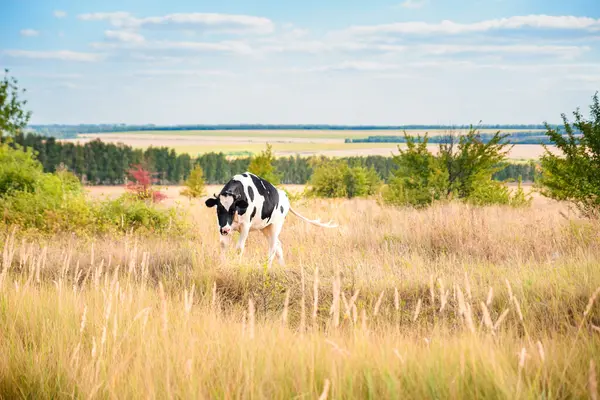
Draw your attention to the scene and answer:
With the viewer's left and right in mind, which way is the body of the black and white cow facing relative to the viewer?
facing the viewer and to the left of the viewer

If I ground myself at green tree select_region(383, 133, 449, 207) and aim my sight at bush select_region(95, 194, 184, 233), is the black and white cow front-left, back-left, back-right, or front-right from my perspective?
front-left

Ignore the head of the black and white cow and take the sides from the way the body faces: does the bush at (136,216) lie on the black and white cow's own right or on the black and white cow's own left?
on the black and white cow's own right

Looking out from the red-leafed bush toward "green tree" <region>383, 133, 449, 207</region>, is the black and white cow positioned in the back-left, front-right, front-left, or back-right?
front-right

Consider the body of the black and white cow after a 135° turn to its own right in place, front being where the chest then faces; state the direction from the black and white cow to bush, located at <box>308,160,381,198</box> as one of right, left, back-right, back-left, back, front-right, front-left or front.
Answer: front

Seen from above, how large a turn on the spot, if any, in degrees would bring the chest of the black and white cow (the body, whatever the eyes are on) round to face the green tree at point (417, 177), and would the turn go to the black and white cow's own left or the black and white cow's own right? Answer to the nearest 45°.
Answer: approximately 180°

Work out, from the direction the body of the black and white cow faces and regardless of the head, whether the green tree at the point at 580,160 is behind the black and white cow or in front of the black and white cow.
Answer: behind
